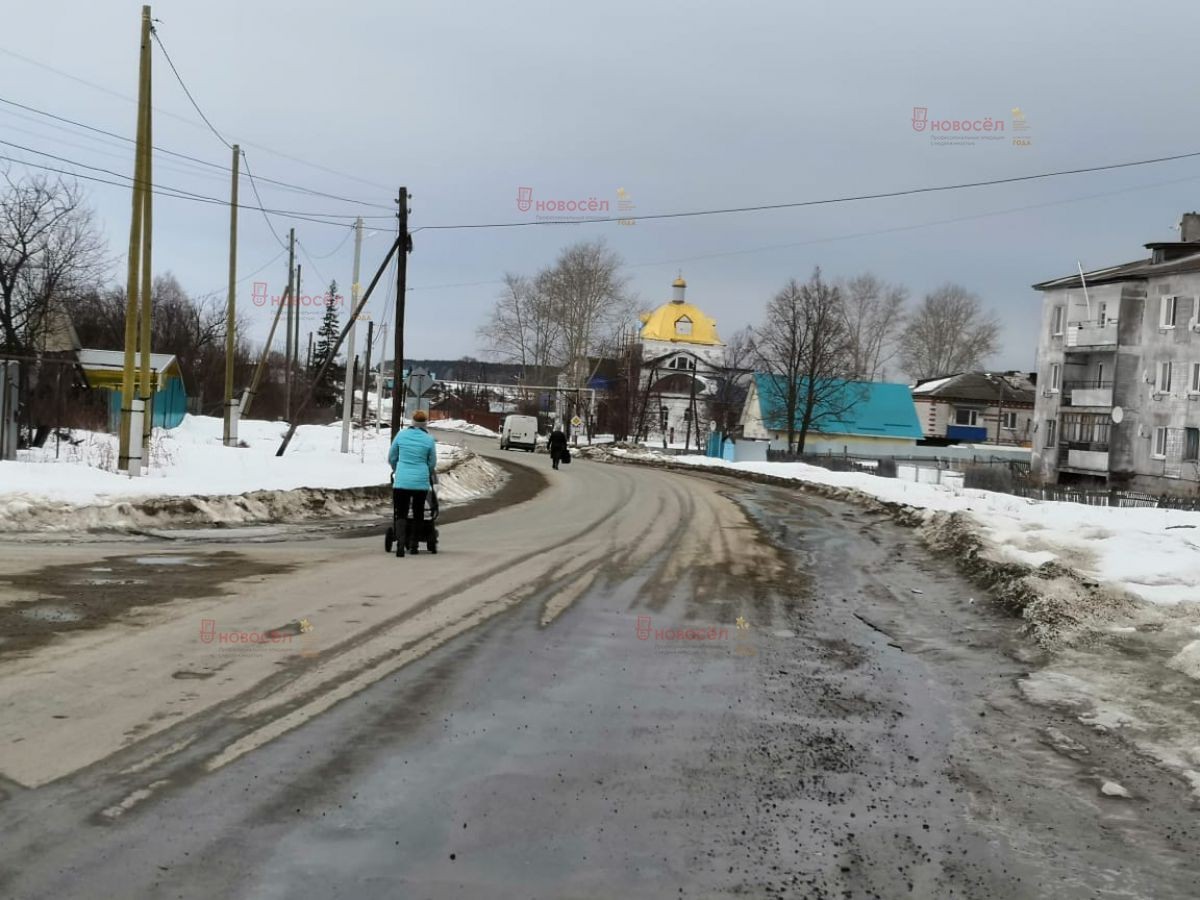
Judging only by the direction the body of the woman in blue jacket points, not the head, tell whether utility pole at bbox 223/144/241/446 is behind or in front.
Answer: in front

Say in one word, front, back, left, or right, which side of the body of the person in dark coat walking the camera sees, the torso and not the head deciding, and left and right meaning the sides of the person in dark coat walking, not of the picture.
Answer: back

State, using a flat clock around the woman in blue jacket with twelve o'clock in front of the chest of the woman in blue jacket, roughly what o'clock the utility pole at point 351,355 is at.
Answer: The utility pole is roughly at 12 o'clock from the woman in blue jacket.

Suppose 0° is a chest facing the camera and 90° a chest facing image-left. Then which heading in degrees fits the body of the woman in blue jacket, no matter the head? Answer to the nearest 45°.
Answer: approximately 180°

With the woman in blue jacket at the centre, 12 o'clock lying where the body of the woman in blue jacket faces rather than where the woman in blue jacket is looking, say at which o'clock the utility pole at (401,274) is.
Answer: The utility pole is roughly at 12 o'clock from the woman in blue jacket.

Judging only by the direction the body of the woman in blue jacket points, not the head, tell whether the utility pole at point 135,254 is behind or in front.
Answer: in front
